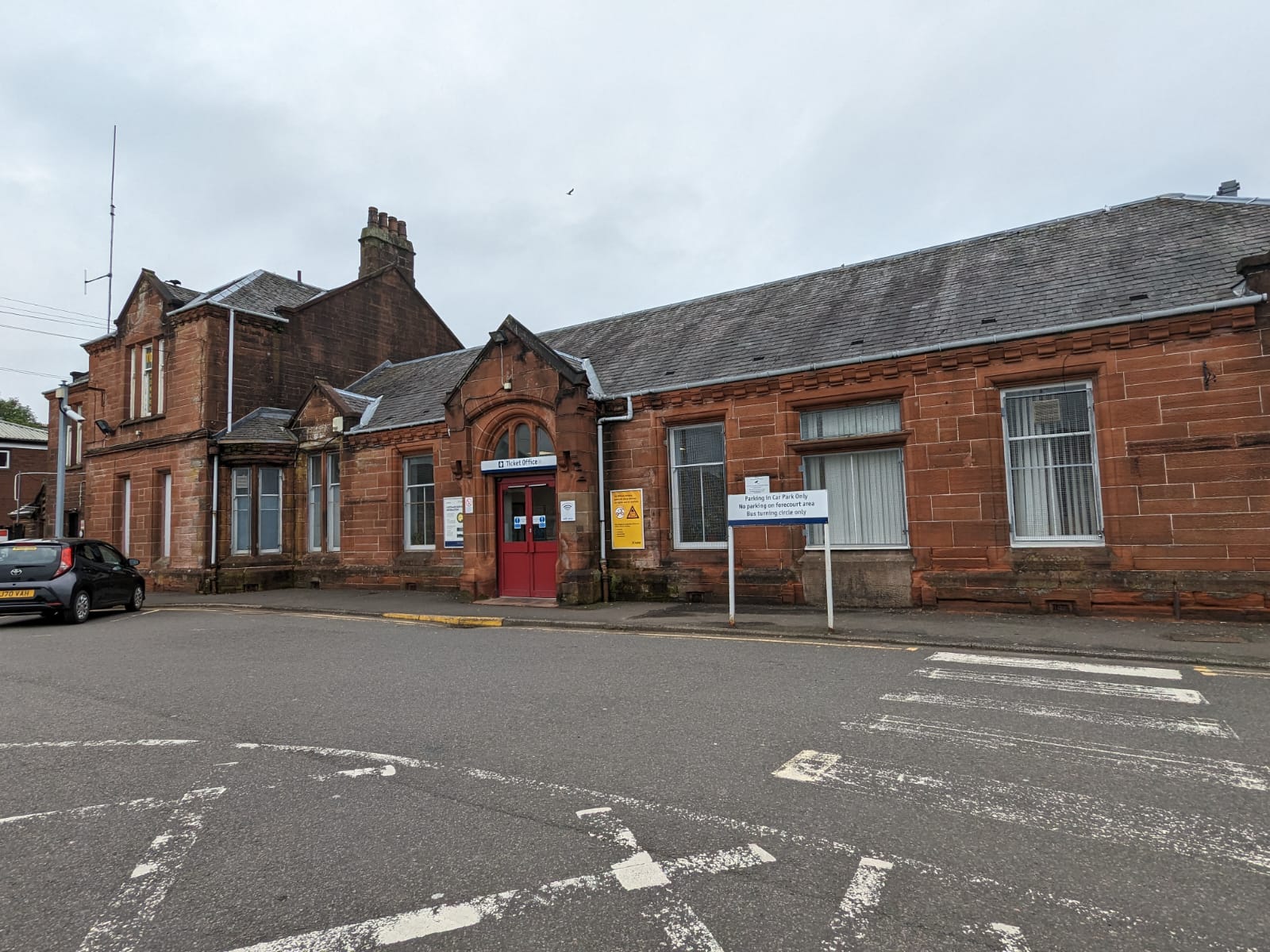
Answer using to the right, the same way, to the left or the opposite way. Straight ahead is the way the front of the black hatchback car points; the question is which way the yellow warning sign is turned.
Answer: the opposite way

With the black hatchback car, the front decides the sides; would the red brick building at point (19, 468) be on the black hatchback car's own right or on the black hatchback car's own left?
on the black hatchback car's own left

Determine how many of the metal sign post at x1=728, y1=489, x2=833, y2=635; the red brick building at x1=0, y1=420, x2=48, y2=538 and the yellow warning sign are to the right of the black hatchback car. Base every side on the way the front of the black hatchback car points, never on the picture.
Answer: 2

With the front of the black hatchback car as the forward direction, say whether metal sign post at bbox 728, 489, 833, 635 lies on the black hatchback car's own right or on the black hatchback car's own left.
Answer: on the black hatchback car's own right

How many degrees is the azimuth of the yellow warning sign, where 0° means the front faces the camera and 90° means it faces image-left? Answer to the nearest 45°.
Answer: approximately 0°

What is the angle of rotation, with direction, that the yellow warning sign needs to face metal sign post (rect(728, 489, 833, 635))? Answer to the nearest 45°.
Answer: approximately 45° to its left

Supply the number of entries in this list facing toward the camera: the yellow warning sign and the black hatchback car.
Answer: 1

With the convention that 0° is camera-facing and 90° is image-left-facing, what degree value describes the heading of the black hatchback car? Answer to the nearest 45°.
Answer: approximately 225°

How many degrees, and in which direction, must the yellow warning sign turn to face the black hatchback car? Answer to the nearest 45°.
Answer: approximately 90° to its right
